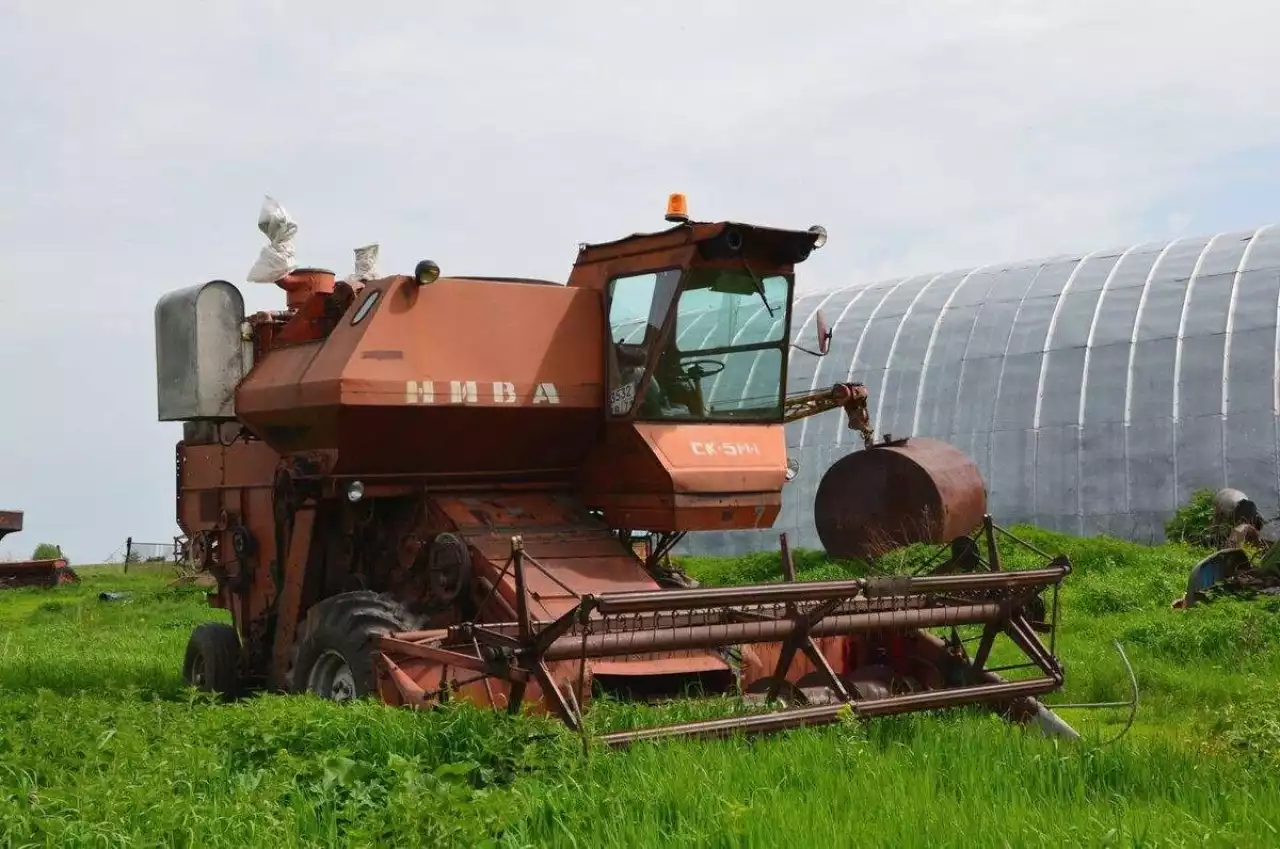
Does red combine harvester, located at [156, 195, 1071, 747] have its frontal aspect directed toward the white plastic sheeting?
no

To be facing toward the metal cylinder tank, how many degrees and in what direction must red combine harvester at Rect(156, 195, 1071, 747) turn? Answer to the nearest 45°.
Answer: approximately 90° to its left

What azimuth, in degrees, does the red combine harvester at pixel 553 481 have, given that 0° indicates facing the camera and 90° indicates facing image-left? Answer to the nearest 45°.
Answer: approximately 315°

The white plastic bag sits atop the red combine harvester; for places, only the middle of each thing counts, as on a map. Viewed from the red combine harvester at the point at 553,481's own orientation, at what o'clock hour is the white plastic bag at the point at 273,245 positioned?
The white plastic bag is roughly at 6 o'clock from the red combine harvester.

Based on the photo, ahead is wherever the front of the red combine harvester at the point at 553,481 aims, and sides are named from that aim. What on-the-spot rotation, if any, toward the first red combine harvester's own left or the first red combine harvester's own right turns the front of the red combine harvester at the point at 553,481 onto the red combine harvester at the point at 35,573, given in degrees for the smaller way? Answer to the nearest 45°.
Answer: approximately 180°
